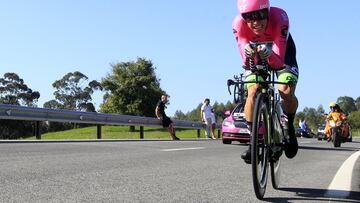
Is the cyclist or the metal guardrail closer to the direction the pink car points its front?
the cyclist

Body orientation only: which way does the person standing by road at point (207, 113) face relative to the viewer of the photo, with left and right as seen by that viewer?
facing the viewer and to the right of the viewer

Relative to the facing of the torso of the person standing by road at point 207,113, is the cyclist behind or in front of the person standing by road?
in front

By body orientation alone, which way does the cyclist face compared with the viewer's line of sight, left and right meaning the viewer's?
facing the viewer

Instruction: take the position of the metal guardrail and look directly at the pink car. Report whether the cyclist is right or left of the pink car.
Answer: right

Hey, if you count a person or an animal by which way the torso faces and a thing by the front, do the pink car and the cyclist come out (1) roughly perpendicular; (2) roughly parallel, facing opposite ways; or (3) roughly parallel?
roughly parallel

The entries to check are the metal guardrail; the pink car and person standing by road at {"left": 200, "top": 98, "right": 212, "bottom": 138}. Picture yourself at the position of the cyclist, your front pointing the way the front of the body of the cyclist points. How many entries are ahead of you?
0

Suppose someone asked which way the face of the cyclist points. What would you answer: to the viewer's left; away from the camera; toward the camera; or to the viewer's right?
toward the camera

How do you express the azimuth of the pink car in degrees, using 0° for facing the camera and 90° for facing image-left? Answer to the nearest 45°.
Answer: approximately 0°

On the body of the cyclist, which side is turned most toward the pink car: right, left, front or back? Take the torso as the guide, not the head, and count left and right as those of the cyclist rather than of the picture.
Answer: back

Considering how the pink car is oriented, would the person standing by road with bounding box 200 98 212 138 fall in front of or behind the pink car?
behind

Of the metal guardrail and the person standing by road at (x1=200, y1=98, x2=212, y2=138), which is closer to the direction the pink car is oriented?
the metal guardrail

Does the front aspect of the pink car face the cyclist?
yes
